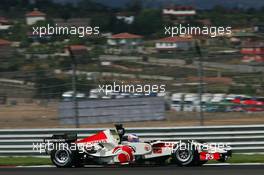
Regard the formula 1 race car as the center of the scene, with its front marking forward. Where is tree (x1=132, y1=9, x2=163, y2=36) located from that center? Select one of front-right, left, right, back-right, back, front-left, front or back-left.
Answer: left

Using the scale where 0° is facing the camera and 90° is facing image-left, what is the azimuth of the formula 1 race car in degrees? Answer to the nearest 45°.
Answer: approximately 270°

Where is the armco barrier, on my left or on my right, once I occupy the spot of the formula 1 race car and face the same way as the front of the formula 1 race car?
on my left
